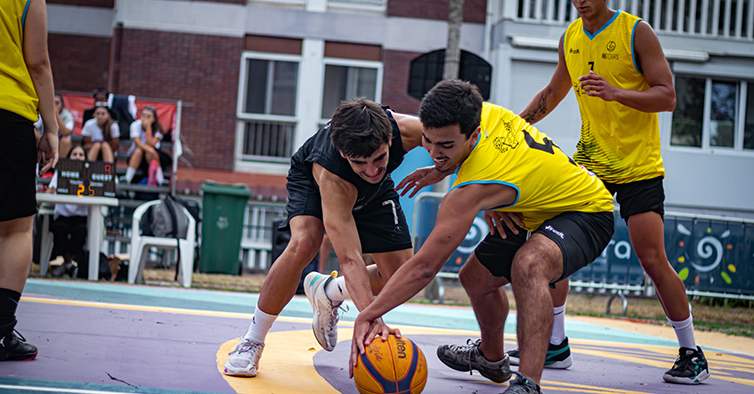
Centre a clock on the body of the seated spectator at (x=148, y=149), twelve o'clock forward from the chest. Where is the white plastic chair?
The white plastic chair is roughly at 12 o'clock from the seated spectator.

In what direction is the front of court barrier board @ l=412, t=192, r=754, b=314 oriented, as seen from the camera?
facing the viewer

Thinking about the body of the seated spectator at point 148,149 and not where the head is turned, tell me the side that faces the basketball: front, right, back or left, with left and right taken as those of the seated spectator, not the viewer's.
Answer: front

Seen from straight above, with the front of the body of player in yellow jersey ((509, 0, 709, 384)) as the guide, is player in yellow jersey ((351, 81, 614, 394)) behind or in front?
in front

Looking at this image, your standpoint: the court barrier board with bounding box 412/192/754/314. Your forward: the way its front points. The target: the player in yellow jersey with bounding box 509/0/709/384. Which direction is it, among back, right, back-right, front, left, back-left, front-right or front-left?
front

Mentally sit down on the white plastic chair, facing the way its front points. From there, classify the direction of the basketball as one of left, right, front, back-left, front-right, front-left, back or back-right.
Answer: front

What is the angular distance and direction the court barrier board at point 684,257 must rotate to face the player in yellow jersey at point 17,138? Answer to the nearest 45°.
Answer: approximately 45° to its right

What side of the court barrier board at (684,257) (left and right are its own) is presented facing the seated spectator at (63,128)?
right

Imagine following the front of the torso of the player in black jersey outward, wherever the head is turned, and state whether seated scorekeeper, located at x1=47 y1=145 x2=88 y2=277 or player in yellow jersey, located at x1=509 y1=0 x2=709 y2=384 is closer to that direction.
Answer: the player in yellow jersey

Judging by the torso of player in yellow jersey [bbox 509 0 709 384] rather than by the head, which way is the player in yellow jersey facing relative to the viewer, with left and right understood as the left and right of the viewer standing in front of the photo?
facing the viewer and to the left of the viewer

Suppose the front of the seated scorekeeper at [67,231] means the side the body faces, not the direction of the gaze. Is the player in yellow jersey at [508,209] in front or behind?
in front

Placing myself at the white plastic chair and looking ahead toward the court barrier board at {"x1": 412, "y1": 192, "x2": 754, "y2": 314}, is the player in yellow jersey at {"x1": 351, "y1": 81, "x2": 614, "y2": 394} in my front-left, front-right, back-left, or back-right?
front-right

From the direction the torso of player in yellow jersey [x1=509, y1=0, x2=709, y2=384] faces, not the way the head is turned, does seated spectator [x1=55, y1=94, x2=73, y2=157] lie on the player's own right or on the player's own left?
on the player's own right

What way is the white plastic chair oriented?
toward the camera

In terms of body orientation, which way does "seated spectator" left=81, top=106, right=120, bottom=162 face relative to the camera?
toward the camera
